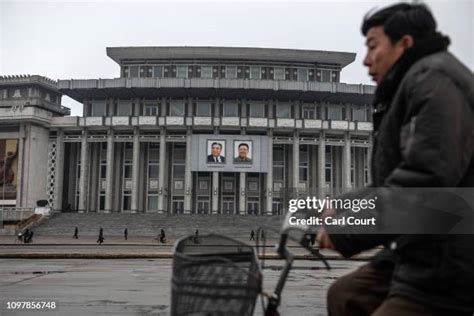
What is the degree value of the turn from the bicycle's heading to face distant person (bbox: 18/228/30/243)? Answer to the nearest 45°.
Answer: approximately 45° to its right

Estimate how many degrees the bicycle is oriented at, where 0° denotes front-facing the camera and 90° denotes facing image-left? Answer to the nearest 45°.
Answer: approximately 90°

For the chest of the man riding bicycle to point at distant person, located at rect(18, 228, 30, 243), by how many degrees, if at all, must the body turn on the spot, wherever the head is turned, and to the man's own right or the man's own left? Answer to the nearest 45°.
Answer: approximately 45° to the man's own right

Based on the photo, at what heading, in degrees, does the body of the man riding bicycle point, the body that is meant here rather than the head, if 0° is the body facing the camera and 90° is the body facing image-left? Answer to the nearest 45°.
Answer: approximately 90°
